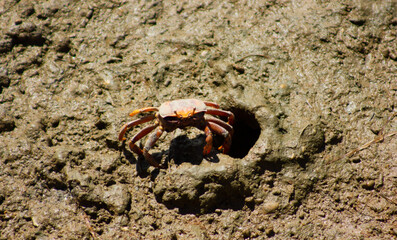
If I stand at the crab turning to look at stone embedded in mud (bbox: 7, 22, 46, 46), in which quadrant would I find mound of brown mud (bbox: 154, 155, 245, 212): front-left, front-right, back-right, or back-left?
back-left

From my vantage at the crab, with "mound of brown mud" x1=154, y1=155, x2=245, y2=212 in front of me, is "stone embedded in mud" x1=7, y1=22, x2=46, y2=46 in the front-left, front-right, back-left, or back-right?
back-right

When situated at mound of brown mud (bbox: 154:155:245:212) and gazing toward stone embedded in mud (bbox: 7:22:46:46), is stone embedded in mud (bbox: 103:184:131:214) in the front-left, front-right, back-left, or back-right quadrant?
front-left

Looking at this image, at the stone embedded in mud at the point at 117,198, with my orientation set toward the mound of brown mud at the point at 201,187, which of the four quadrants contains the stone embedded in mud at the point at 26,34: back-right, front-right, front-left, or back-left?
back-left

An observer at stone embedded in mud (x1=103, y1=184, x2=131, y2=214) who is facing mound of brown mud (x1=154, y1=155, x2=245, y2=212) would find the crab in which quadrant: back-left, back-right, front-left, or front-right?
front-left

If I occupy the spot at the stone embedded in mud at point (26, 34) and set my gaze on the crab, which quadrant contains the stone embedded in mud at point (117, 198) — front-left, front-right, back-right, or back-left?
front-right

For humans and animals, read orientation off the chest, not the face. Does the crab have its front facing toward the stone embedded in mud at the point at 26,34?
no

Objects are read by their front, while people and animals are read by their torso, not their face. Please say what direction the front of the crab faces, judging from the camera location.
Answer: facing the viewer
